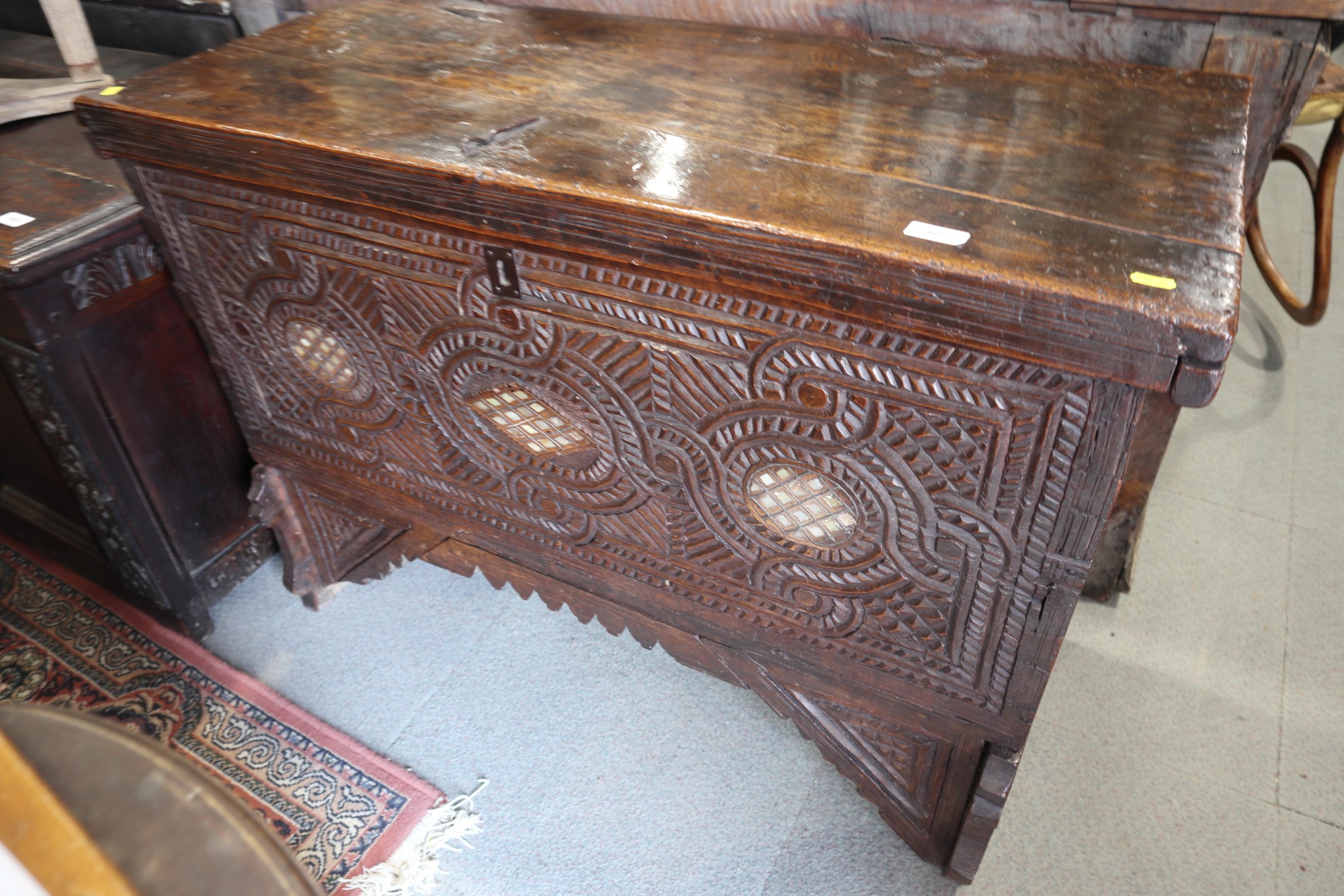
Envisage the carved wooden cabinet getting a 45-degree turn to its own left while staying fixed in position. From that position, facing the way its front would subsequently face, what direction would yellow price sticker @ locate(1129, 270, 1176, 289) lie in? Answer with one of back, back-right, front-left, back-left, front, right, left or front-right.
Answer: front-left

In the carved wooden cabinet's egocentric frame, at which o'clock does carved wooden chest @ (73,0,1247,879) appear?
The carved wooden chest is roughly at 9 o'clock from the carved wooden cabinet.

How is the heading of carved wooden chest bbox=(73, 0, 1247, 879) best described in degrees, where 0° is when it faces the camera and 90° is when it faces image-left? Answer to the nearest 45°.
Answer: approximately 45°

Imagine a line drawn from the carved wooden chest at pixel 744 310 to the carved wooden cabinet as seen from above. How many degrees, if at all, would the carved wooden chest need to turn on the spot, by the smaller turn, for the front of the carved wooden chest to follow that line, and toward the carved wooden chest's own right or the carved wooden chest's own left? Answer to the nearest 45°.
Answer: approximately 45° to the carved wooden chest's own right

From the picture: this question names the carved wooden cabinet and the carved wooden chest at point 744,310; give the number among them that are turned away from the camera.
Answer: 0

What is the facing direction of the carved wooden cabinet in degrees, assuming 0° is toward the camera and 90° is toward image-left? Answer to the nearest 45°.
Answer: approximately 45°

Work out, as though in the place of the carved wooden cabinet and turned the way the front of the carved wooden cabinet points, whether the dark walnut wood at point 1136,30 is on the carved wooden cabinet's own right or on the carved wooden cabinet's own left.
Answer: on the carved wooden cabinet's own left
